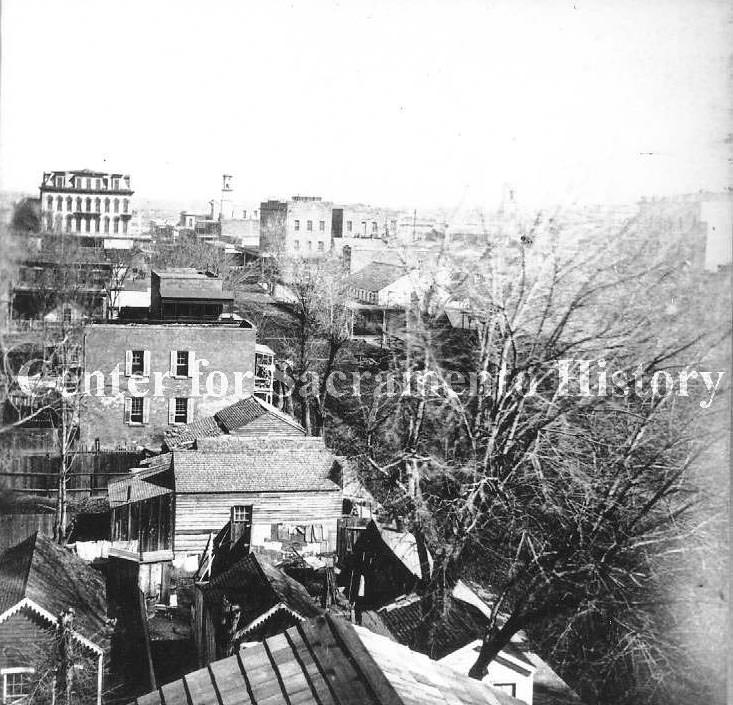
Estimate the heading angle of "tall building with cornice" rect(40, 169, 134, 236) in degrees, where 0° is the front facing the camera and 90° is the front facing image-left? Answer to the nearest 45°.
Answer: approximately 0°

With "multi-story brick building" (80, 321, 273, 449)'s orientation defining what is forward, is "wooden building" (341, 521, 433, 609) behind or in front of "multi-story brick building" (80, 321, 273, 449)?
in front
